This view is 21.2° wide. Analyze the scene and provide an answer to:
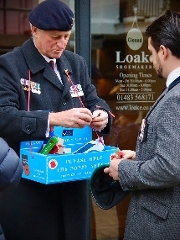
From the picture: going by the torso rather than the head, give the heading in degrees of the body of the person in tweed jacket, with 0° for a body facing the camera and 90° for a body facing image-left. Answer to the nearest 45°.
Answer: approximately 90°

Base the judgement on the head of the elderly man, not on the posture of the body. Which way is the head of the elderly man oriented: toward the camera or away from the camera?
toward the camera

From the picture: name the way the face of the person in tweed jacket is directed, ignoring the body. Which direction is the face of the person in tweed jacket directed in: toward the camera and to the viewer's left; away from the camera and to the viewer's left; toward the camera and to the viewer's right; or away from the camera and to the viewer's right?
away from the camera and to the viewer's left

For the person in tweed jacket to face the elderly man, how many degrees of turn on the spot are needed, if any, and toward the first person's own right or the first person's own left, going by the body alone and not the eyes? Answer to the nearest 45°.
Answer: approximately 45° to the first person's own right

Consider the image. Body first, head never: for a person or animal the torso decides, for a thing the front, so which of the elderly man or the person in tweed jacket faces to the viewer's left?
the person in tweed jacket

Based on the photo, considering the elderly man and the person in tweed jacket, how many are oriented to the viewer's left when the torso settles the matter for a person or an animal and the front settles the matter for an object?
1

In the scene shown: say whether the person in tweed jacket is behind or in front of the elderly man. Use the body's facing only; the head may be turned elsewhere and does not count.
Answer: in front
